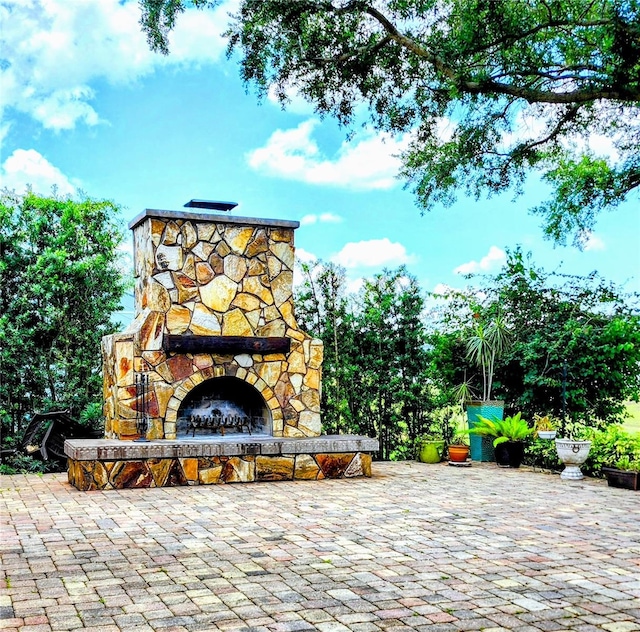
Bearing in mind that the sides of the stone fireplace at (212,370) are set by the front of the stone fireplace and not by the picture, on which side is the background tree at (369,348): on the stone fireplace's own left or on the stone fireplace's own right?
on the stone fireplace's own left

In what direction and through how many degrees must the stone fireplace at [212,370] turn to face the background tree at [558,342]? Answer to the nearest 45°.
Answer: approximately 90° to its left

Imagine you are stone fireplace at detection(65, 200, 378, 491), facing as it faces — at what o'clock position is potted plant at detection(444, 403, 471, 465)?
The potted plant is roughly at 8 o'clock from the stone fireplace.

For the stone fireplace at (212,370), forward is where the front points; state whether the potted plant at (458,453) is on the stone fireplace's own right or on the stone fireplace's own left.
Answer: on the stone fireplace's own left

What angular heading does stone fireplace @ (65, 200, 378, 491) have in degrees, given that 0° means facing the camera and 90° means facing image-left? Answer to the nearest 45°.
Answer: approximately 0°

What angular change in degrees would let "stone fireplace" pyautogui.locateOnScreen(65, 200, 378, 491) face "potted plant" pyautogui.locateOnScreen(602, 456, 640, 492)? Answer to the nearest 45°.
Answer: approximately 90° to its left

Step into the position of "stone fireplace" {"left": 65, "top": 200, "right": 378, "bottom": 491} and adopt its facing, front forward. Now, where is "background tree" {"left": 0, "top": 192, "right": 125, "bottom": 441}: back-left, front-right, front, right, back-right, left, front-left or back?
back-right

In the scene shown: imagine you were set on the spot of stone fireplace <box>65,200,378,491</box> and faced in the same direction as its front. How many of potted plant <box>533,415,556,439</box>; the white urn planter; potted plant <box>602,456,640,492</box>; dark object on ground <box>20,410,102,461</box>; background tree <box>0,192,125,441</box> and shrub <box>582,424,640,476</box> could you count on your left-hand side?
4

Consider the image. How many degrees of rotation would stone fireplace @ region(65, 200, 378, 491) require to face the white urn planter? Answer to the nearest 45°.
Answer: approximately 90° to its left

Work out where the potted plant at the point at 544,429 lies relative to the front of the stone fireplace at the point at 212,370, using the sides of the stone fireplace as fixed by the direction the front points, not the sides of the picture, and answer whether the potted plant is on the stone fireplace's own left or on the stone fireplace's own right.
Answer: on the stone fireplace's own left
